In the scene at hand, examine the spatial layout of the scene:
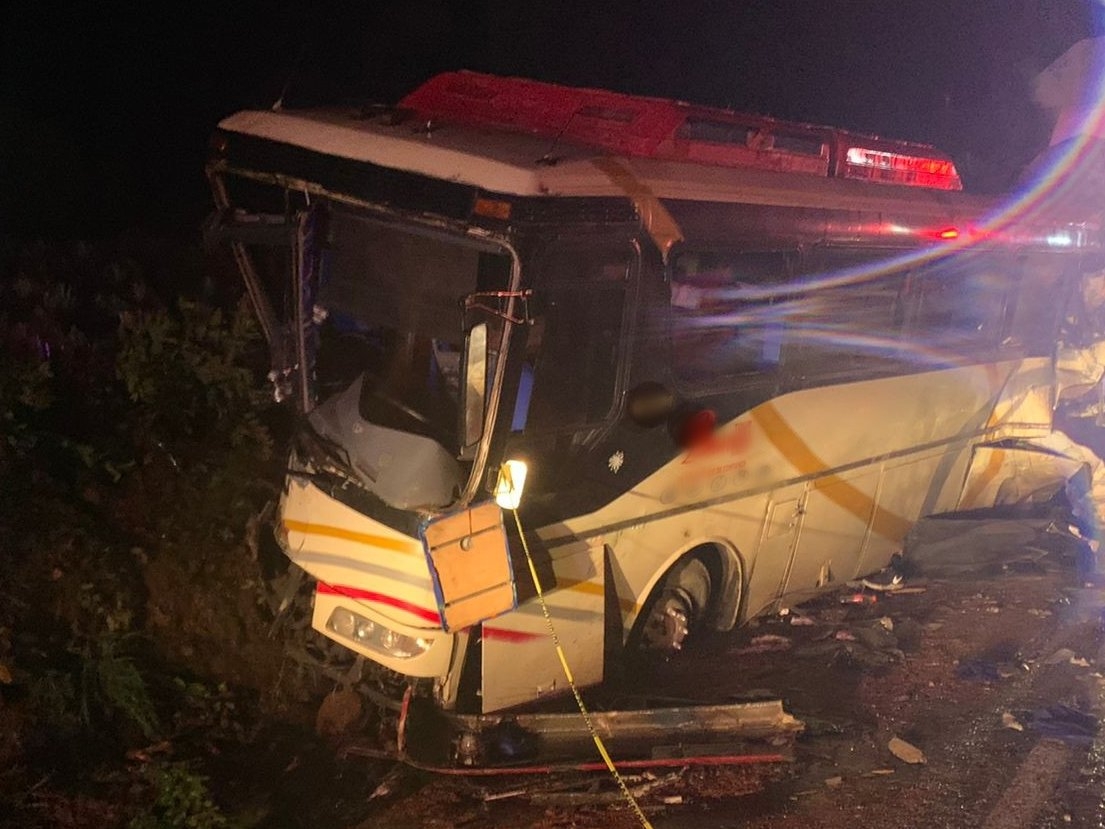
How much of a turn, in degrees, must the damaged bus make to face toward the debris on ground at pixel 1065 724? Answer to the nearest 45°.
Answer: approximately 135° to its left

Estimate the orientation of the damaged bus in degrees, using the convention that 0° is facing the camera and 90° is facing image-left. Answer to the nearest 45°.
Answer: approximately 45°

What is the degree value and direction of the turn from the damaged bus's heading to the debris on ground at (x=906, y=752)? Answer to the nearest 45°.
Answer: approximately 45° to its left
